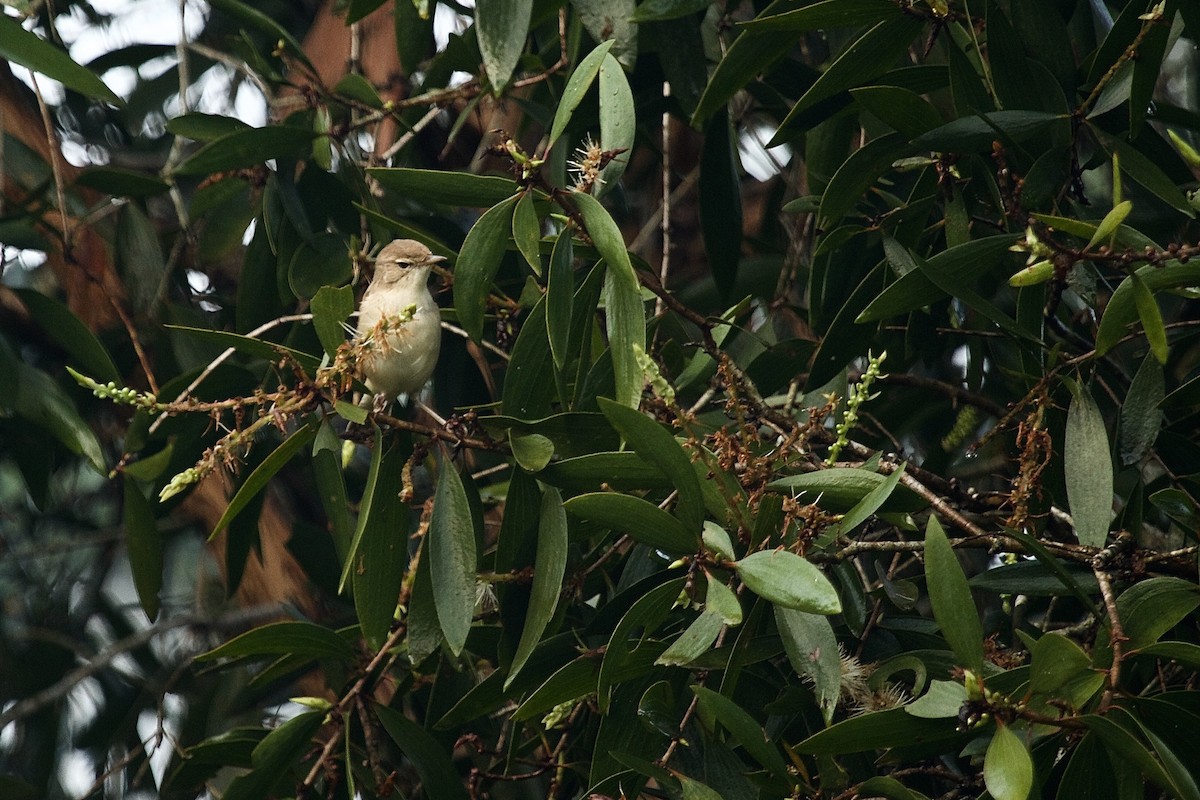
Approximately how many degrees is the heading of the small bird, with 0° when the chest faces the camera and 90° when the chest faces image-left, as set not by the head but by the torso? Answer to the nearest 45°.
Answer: approximately 315°
